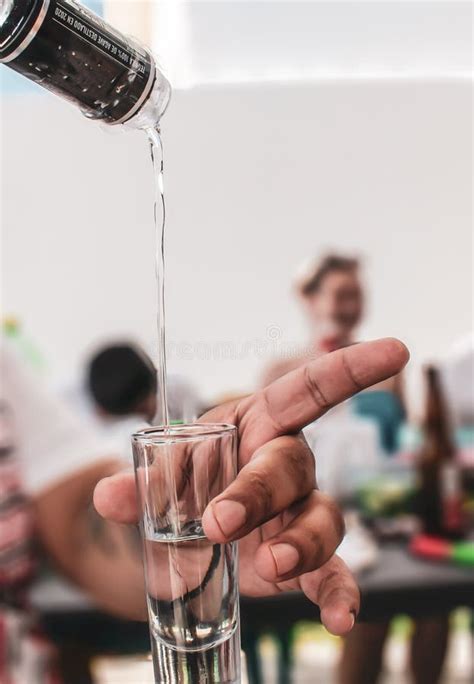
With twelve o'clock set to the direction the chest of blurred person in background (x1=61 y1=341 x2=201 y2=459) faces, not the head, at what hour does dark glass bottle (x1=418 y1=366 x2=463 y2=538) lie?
The dark glass bottle is roughly at 2 o'clock from the blurred person in background.

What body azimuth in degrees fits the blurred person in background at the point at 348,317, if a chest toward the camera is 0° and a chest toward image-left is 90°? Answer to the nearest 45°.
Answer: approximately 315°

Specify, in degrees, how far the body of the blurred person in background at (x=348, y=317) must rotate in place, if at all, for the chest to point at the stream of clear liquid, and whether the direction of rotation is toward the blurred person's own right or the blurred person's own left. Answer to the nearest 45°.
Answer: approximately 45° to the blurred person's own right

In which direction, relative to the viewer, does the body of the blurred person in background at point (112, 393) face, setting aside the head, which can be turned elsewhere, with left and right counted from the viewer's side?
facing away from the viewer and to the right of the viewer

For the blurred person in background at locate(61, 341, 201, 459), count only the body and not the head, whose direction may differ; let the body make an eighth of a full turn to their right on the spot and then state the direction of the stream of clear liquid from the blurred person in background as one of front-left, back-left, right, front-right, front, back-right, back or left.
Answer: right

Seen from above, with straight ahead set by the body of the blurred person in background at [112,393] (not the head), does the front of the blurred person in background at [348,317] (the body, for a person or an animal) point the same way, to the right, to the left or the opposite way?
to the right

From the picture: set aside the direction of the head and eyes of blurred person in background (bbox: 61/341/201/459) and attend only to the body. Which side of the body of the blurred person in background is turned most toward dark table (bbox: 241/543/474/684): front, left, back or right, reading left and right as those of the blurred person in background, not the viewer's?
right
